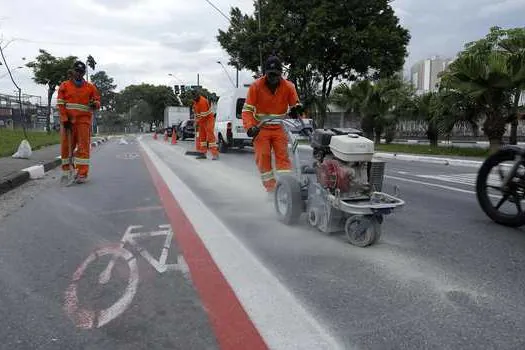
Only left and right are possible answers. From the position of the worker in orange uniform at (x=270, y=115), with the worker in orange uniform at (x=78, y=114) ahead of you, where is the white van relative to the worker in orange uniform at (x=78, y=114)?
right

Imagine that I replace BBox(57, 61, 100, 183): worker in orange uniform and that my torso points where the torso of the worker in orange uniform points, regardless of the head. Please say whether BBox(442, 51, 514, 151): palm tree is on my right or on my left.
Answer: on my left

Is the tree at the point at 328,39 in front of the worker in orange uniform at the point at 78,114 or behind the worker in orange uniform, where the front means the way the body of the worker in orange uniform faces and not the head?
behind
